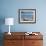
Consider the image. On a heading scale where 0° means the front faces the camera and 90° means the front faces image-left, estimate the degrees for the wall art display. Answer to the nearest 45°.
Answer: approximately 0°
